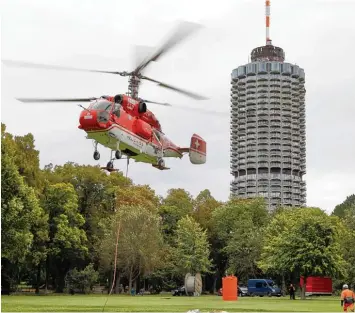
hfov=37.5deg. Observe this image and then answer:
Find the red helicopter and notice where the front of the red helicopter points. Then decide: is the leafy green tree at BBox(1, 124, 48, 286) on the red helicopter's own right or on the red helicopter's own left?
on the red helicopter's own right

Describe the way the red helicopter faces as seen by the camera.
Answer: facing the viewer and to the left of the viewer

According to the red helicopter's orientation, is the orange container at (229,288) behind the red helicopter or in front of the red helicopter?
behind

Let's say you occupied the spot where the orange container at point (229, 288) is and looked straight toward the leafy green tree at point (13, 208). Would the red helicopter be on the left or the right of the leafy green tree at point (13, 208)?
left
